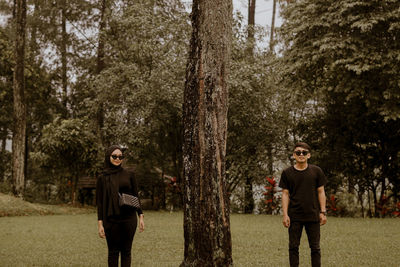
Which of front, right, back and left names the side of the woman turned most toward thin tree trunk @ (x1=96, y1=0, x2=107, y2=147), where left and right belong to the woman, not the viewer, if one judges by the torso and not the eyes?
back

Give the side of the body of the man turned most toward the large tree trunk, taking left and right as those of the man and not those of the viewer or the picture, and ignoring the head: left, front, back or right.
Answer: right

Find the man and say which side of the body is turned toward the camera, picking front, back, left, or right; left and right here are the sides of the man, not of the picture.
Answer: front

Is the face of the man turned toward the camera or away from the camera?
toward the camera

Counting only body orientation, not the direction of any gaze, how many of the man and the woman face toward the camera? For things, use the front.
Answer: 2

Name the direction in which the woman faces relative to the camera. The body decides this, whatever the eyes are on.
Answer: toward the camera

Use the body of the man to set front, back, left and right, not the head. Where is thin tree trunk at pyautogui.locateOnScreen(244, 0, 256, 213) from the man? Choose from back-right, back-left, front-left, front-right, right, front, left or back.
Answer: back

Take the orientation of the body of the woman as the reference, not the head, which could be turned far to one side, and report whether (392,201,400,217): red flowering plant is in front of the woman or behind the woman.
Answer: behind

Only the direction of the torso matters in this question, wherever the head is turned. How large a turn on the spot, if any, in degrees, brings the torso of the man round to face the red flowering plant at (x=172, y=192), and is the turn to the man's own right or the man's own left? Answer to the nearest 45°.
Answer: approximately 180°

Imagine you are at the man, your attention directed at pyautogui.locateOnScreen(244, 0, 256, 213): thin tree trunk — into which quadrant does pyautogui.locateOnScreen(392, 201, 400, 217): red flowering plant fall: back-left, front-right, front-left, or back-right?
front-right

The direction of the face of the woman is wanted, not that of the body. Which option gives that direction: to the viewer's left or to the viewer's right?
to the viewer's right

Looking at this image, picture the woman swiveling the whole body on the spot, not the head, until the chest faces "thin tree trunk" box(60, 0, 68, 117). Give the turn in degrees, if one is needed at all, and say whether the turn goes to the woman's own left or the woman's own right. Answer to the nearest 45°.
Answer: approximately 180°

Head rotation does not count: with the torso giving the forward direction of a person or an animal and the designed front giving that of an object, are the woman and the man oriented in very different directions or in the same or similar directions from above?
same or similar directions

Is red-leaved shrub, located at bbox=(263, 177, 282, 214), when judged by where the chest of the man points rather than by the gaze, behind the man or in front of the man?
behind
